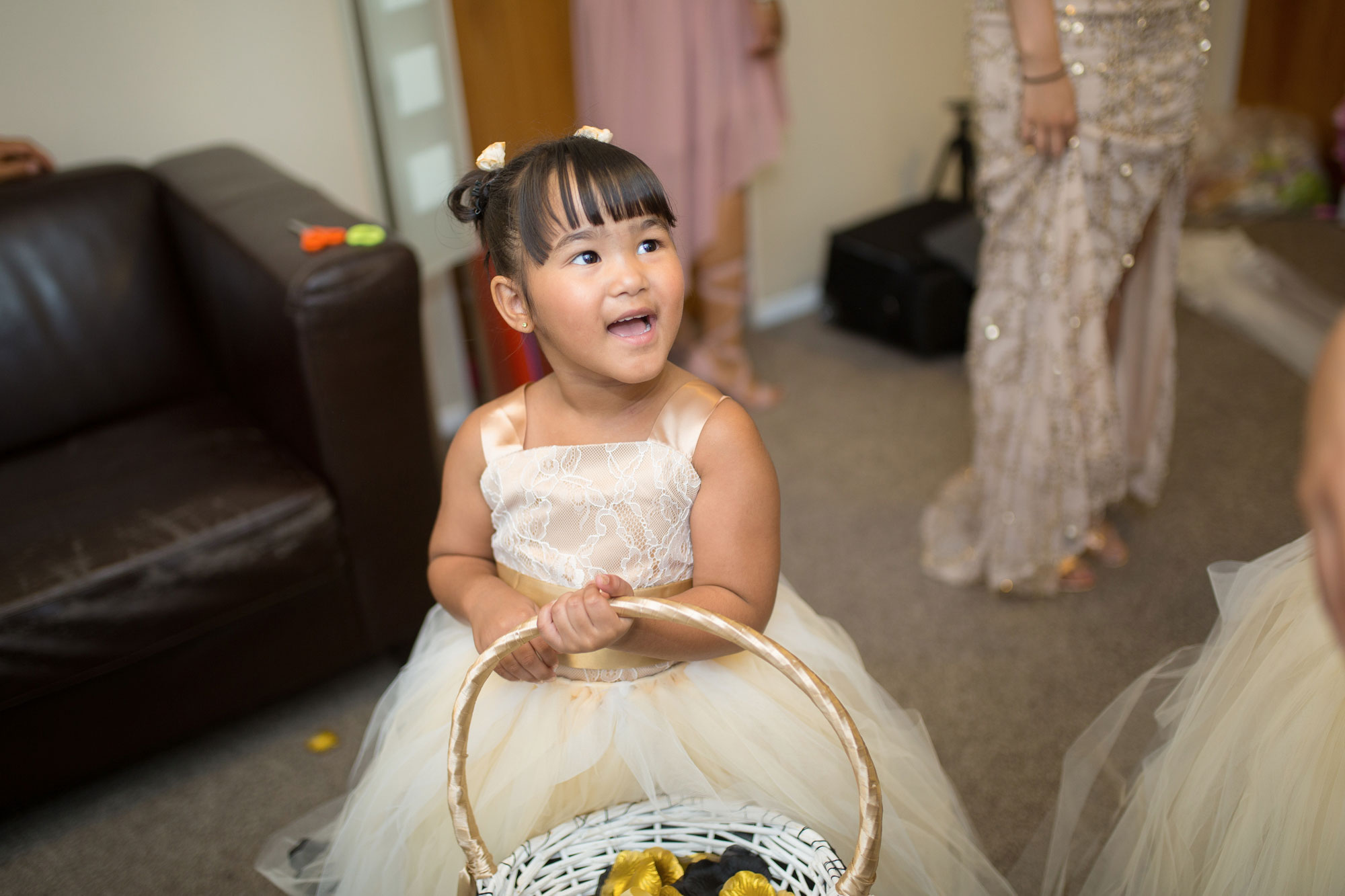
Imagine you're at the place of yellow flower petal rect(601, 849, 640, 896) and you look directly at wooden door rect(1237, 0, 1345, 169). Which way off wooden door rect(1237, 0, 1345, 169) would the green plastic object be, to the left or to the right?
left

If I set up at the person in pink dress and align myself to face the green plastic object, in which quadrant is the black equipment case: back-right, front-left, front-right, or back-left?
back-left

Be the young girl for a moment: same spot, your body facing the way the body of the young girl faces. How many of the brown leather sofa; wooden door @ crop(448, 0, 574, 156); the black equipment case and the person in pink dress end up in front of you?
0

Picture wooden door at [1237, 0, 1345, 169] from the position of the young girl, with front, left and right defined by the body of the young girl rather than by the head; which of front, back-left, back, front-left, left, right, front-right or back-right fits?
back-left

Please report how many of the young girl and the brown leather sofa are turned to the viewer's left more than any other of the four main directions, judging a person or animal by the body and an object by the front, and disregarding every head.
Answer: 0

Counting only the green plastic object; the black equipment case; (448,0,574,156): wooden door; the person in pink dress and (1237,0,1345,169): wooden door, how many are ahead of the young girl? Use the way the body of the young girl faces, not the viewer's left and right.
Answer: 0

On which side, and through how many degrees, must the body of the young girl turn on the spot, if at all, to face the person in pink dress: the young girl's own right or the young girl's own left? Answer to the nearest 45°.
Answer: approximately 180°

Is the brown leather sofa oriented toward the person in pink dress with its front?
no

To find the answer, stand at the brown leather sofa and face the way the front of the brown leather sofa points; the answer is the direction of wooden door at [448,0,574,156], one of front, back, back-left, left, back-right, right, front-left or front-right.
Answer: left

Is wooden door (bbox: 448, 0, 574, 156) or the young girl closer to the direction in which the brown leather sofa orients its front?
the young girl

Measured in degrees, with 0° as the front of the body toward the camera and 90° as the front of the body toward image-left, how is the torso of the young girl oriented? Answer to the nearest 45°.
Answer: approximately 0°

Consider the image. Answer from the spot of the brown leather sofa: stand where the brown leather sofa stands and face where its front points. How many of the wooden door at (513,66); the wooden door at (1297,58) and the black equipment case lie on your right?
0

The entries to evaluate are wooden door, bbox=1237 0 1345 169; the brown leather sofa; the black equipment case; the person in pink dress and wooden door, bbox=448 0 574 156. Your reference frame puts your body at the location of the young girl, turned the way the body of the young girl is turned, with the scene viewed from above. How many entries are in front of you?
0

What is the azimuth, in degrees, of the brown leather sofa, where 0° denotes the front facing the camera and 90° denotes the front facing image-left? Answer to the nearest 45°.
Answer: approximately 315°

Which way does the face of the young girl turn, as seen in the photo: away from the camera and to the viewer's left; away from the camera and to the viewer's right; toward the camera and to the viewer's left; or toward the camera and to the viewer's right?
toward the camera and to the viewer's right
